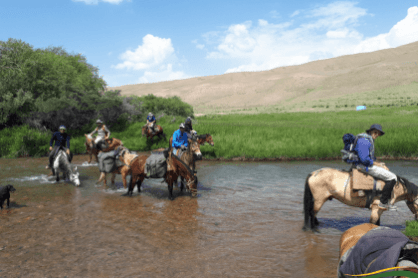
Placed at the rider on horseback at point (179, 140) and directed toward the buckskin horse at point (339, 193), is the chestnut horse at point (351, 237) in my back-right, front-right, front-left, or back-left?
front-right

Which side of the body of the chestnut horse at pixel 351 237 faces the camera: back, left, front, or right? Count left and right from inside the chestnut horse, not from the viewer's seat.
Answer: right

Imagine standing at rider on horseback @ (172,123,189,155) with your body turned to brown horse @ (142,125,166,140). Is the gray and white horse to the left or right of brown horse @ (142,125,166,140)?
left

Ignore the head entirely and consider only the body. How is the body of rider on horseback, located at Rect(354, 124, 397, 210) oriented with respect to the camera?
to the viewer's right

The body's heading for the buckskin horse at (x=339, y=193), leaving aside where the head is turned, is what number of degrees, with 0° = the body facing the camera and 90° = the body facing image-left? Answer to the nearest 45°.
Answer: approximately 270°

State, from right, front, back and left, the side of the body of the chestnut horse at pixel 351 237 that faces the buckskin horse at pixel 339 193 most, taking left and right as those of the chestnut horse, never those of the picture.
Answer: left
